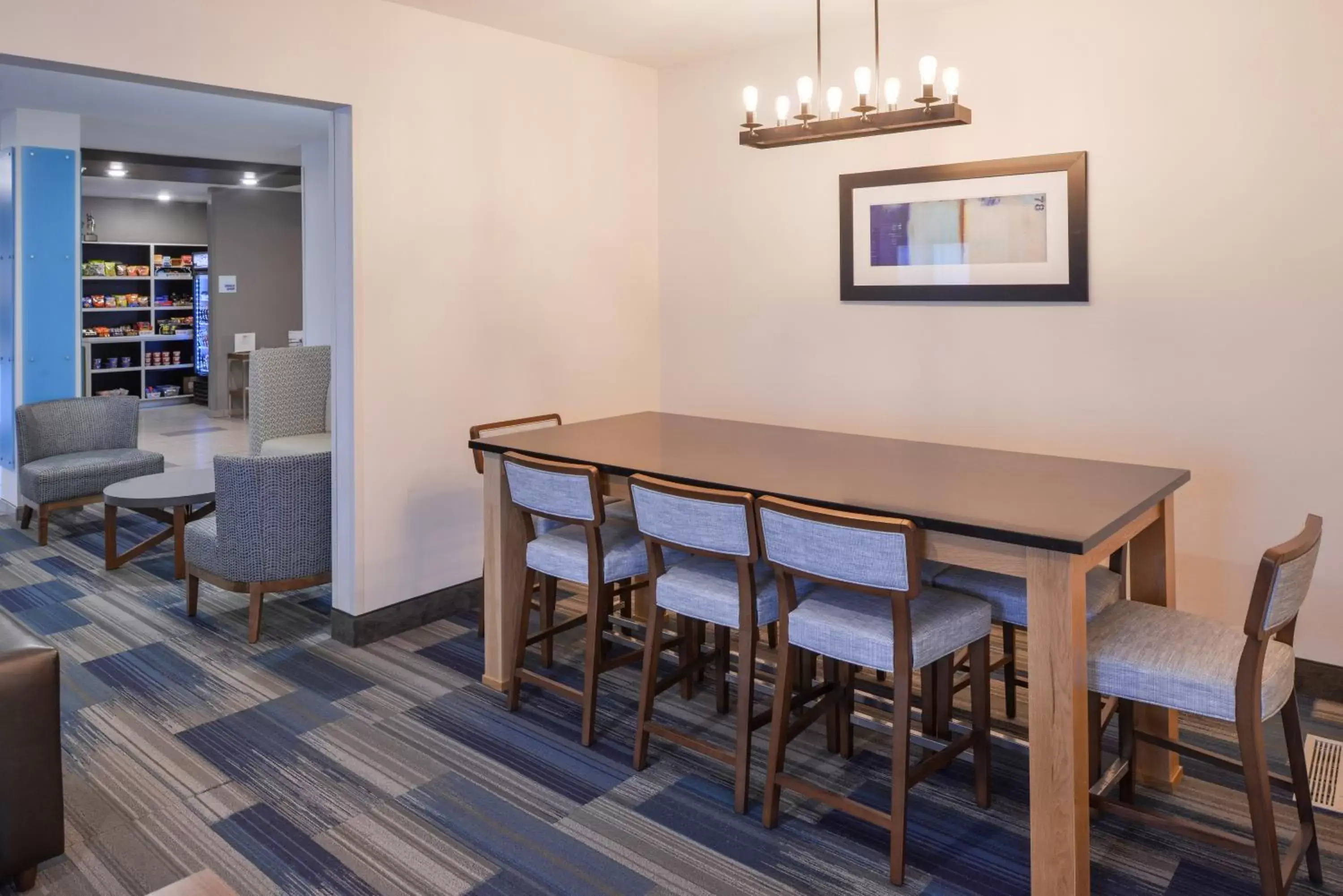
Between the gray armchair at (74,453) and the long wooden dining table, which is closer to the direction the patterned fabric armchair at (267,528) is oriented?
the gray armchair

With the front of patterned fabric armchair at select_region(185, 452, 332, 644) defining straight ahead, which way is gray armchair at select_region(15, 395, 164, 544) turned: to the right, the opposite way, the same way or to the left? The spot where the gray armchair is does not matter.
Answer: the opposite way

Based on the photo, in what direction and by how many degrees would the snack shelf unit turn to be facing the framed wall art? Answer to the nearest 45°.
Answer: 0° — it already faces it

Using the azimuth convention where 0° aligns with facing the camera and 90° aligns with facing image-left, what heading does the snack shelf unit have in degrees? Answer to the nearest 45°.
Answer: approximately 0°

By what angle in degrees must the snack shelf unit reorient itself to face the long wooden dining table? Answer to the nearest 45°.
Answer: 0° — it already faces it

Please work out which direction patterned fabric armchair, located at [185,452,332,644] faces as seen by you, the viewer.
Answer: facing away from the viewer and to the left of the viewer

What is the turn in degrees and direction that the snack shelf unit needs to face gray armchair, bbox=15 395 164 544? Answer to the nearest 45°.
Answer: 0° — it already faces it

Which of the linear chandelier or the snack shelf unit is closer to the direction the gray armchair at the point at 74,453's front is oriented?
the linear chandelier

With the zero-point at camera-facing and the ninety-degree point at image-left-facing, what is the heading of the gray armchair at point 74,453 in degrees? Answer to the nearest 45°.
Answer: approximately 315°

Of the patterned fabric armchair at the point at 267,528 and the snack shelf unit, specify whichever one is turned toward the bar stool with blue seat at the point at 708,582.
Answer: the snack shelf unit

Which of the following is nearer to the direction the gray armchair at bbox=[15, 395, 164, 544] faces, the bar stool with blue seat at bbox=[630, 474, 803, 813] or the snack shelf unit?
the bar stool with blue seat

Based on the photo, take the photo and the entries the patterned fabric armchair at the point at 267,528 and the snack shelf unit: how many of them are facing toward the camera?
1

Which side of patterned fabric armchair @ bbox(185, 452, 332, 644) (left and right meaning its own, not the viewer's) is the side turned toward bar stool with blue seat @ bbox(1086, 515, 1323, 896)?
back
